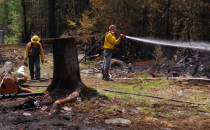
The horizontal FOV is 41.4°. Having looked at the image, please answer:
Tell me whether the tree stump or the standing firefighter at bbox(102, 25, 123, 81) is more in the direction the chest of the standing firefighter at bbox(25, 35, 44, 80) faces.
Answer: the tree stump

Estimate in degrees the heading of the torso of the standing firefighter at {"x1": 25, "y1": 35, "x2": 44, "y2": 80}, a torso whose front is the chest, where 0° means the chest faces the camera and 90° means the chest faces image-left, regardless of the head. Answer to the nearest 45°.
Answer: approximately 0°

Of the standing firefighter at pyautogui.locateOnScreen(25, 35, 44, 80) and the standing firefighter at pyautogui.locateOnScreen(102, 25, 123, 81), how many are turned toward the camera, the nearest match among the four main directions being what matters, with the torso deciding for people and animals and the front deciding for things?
1

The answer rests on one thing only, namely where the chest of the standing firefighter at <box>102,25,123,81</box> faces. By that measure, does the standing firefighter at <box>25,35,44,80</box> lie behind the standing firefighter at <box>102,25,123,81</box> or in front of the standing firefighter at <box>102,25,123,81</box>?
behind

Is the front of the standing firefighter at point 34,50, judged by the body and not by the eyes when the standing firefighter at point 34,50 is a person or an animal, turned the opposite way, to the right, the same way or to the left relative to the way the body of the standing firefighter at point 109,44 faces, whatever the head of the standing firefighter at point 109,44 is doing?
to the right

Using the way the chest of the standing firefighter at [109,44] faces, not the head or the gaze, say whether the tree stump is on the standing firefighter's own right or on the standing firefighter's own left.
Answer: on the standing firefighter's own right

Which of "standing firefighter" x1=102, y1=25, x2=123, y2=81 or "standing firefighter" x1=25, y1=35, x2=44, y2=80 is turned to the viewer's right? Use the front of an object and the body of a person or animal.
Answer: "standing firefighter" x1=102, y1=25, x2=123, y2=81

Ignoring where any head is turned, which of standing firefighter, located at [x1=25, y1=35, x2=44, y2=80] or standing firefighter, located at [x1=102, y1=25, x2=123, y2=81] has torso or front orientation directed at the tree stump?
standing firefighter, located at [x1=25, y1=35, x2=44, y2=80]

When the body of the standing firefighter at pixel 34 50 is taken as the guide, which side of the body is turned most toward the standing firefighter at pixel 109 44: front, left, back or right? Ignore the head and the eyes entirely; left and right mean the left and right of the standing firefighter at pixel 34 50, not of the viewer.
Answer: left

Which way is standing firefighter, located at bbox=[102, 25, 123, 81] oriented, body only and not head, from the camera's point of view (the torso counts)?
to the viewer's right
